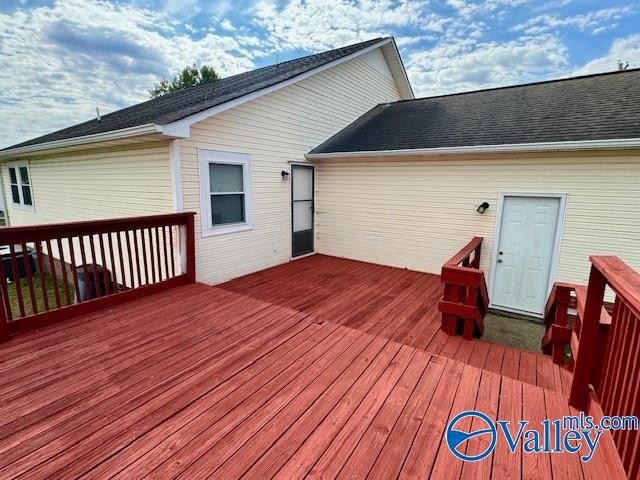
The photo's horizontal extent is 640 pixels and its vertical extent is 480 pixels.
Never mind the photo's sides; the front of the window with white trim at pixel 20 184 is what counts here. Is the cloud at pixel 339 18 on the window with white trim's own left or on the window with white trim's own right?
on the window with white trim's own left

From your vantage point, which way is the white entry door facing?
toward the camera

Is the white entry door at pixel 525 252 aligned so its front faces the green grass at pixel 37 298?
no

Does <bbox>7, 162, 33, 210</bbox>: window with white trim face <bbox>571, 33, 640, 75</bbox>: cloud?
no

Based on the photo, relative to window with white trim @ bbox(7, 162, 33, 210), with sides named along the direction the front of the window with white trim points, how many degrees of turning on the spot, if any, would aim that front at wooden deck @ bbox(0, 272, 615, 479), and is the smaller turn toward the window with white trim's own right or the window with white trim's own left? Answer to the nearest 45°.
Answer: approximately 45° to the window with white trim's own left

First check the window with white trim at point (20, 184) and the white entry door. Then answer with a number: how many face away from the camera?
0

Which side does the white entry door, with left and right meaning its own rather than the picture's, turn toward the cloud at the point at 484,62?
back

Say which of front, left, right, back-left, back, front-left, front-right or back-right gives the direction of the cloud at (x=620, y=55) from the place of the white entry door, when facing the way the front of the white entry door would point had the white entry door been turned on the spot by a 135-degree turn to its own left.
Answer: front-left

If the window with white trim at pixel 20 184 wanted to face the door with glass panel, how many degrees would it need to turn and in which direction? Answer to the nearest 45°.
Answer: approximately 90° to its left

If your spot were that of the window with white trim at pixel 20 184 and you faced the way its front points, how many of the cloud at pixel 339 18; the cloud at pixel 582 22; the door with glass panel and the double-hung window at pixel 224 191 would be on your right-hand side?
0

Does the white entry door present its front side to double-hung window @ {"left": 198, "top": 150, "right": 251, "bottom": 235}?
no
